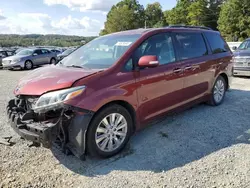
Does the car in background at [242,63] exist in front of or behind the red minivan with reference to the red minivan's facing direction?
behind

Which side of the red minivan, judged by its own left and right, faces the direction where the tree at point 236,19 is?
back

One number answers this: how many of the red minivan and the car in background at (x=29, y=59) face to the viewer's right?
0

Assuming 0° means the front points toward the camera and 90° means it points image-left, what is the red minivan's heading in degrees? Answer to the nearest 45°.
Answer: approximately 45°

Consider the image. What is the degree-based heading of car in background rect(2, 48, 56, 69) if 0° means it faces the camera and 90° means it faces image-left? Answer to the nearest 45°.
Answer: approximately 45°

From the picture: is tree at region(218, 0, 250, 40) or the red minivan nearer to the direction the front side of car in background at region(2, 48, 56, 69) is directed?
the red minivan
